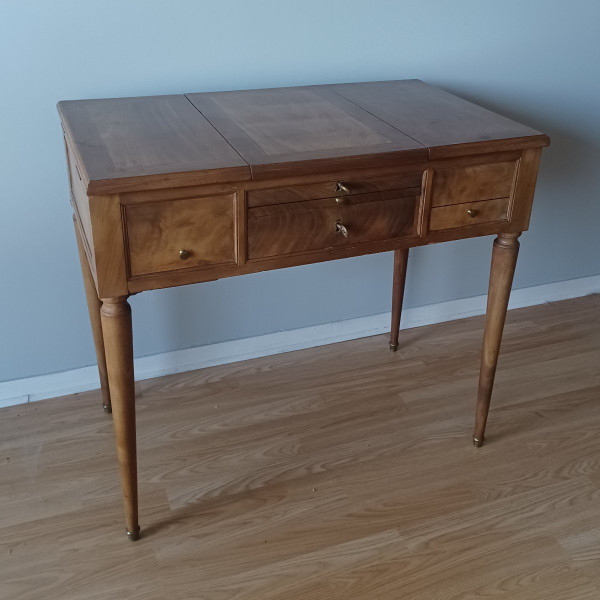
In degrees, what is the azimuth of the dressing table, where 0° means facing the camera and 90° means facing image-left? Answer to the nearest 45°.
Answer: approximately 315°
